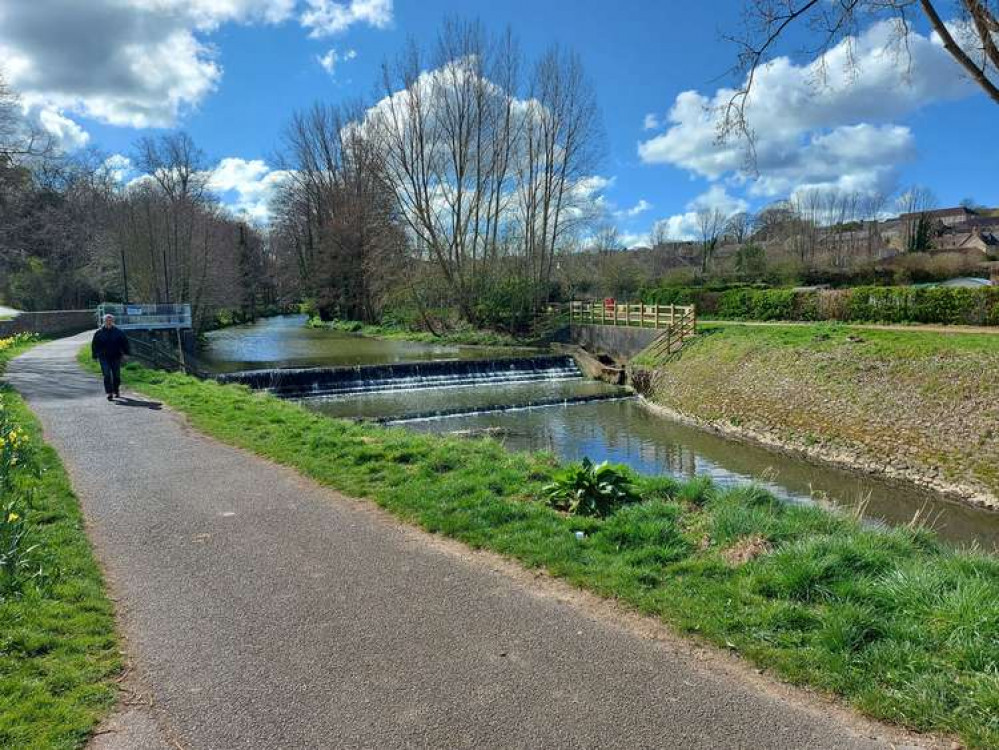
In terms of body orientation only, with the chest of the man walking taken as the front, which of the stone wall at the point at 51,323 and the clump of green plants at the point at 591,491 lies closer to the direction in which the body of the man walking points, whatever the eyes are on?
the clump of green plants

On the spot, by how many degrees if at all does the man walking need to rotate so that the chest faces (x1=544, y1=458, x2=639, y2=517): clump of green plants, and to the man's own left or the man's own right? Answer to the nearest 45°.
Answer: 0° — they already face it

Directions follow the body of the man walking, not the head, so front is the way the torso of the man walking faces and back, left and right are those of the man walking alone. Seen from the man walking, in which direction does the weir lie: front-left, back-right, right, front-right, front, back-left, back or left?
back-left

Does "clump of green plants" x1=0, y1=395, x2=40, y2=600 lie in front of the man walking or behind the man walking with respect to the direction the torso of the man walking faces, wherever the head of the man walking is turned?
in front

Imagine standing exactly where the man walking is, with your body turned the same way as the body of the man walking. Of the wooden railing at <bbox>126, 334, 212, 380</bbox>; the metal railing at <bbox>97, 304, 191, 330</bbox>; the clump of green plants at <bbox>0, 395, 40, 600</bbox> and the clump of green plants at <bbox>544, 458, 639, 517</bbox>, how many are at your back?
2

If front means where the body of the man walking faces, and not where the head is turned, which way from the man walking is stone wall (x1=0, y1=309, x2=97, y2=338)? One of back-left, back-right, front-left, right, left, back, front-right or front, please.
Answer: back

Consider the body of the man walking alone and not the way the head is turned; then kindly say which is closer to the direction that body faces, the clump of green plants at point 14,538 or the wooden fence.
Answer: the clump of green plants

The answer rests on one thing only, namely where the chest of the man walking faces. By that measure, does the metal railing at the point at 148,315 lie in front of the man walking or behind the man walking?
behind

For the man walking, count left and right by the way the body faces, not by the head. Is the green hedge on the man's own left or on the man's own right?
on the man's own left

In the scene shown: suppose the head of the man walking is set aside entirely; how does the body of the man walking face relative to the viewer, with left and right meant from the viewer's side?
facing the viewer
